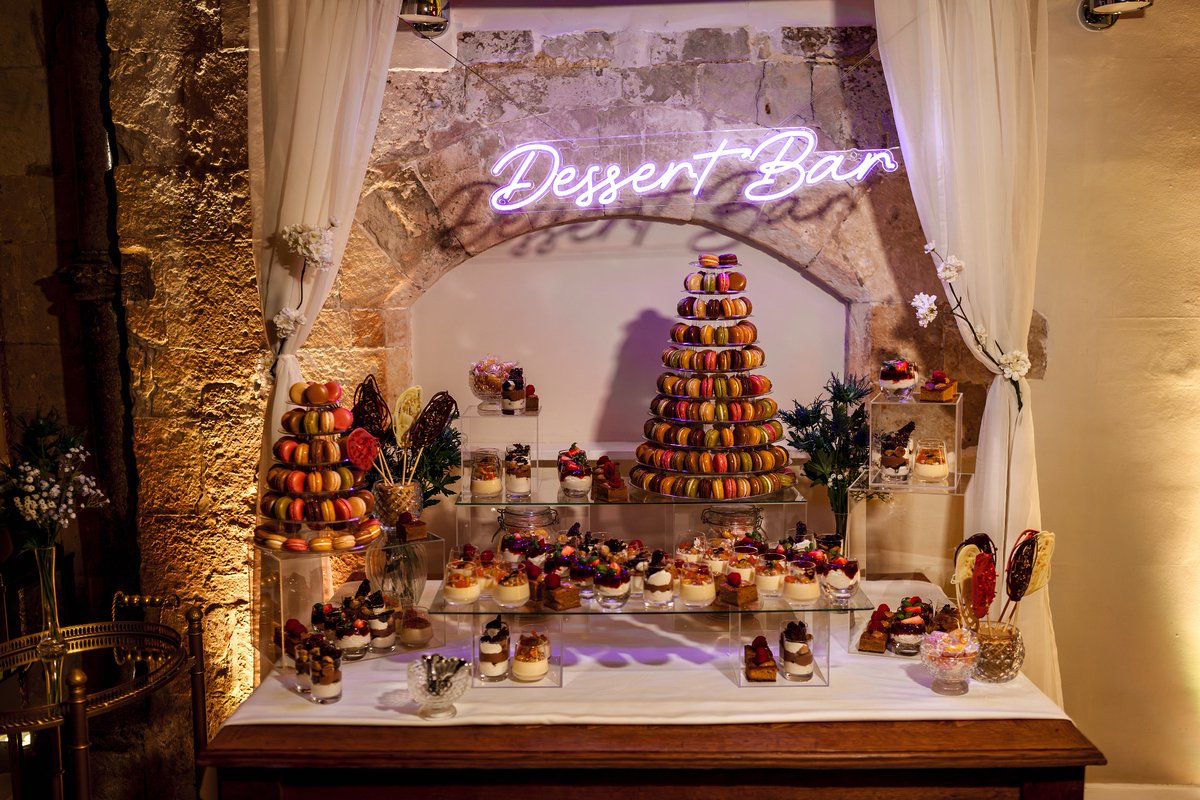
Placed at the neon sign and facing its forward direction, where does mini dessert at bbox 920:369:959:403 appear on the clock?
The mini dessert is roughly at 10 o'clock from the neon sign.

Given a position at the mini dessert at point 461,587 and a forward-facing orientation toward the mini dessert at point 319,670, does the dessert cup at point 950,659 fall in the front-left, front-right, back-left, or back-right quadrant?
back-left

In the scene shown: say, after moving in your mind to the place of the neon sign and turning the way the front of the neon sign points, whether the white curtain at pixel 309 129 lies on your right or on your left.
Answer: on your right

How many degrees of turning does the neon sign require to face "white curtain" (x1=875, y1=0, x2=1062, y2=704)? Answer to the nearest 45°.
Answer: approximately 90° to its left

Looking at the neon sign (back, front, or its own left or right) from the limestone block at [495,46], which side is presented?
right

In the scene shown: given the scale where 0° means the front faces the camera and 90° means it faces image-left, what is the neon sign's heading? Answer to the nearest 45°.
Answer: approximately 0°

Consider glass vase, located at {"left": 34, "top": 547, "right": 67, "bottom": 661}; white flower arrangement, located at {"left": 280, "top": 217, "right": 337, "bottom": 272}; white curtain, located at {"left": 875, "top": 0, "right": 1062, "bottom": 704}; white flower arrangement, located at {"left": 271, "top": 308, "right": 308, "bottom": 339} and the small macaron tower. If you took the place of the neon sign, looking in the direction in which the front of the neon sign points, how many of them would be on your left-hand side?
1
